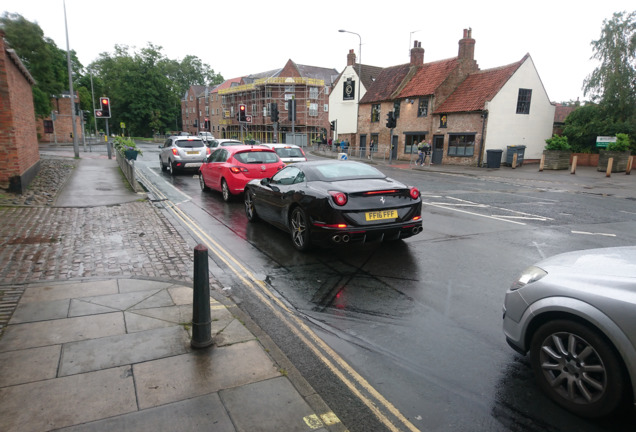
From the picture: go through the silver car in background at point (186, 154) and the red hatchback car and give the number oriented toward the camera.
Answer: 0

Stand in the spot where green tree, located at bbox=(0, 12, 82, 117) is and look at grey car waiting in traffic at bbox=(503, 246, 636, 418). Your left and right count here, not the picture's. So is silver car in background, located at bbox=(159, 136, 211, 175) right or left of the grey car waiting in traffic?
left

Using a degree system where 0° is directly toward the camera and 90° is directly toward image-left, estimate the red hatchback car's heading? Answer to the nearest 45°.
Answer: approximately 135°

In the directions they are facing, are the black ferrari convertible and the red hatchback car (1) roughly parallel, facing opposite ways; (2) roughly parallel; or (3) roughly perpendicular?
roughly parallel

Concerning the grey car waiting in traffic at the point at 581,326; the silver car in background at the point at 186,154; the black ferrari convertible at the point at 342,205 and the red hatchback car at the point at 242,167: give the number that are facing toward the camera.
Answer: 0

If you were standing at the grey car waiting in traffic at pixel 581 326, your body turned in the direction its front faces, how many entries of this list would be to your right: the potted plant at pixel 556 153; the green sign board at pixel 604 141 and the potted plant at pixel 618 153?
3

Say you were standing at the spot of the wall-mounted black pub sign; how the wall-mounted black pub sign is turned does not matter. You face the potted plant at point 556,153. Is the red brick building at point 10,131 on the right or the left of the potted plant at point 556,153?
right

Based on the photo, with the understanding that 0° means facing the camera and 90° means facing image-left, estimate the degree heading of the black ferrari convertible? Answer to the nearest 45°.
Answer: approximately 135°

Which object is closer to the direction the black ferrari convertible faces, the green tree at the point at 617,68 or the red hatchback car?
the red hatchback car

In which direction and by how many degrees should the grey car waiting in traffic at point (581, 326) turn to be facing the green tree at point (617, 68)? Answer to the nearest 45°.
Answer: approximately 90° to its right

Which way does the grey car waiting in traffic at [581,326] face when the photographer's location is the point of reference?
facing to the left of the viewer

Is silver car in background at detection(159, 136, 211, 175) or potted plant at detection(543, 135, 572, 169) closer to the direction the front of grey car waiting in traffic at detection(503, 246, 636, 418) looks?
the silver car in background

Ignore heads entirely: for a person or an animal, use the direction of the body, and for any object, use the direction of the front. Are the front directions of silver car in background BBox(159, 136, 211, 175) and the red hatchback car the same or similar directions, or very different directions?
same or similar directions

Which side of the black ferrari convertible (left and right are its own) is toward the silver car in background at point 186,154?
front

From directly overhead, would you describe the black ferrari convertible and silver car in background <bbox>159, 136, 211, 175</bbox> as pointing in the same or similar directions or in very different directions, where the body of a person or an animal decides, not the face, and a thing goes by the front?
same or similar directions

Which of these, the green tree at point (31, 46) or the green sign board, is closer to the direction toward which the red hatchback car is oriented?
the green tree

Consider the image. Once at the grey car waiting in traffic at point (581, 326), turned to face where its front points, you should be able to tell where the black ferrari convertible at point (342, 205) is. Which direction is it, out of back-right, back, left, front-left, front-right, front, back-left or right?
front-right
